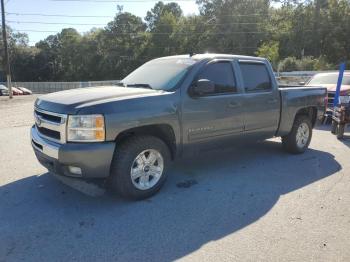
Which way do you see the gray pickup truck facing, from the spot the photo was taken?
facing the viewer and to the left of the viewer

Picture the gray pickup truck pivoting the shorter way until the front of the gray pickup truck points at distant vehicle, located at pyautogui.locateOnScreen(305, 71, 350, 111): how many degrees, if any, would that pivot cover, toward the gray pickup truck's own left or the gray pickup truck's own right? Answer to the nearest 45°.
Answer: approximately 180°
